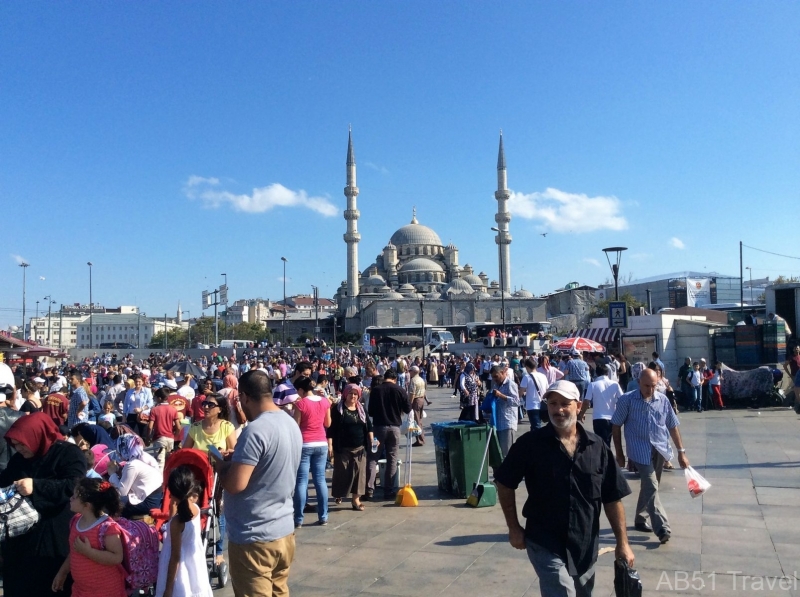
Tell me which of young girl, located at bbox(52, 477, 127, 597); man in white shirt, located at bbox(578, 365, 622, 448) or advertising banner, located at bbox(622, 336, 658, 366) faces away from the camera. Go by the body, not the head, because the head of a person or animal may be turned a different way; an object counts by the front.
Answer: the man in white shirt

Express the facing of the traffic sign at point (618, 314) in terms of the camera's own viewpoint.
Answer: facing the viewer

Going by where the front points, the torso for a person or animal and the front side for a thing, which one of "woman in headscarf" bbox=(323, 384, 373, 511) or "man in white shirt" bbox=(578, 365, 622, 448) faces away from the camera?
the man in white shirt

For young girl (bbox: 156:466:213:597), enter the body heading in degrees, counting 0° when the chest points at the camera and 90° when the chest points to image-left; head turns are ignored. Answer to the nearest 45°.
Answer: approximately 135°

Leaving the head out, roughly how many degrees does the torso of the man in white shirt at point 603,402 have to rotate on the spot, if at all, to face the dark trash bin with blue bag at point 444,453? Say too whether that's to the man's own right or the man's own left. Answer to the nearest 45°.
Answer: approximately 135° to the man's own left

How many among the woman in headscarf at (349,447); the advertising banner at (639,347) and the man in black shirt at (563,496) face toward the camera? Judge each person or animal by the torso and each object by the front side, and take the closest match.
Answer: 3

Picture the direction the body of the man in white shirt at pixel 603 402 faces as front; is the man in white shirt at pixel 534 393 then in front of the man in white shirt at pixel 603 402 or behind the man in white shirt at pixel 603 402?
in front

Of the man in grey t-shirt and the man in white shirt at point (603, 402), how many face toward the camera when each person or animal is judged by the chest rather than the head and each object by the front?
0

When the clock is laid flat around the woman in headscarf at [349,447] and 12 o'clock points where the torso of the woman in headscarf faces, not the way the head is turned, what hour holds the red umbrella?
The red umbrella is roughly at 7 o'clock from the woman in headscarf.

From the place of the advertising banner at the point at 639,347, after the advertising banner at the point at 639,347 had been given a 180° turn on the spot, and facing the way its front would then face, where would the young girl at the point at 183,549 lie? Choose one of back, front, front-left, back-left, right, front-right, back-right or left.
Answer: back

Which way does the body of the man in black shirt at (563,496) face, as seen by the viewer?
toward the camera

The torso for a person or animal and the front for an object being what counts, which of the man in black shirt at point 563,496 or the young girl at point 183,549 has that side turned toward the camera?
the man in black shirt

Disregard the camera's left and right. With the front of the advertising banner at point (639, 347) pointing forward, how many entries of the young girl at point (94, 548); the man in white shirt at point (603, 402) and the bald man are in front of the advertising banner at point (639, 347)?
3
